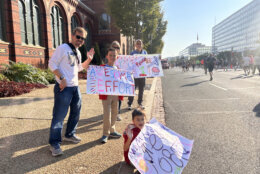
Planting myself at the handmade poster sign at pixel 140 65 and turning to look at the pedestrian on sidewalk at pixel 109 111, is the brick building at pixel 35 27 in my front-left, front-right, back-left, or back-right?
back-right

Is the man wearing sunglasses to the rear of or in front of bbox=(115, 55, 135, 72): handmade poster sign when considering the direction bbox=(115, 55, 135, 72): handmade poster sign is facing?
in front

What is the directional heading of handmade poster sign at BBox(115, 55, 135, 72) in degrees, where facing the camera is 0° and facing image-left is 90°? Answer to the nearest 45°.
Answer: approximately 0°

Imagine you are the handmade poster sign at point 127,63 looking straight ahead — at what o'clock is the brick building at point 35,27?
The brick building is roughly at 5 o'clock from the handmade poster sign.

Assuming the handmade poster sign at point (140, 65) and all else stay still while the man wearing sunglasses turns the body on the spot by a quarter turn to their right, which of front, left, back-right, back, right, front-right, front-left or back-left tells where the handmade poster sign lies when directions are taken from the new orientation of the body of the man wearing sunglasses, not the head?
back

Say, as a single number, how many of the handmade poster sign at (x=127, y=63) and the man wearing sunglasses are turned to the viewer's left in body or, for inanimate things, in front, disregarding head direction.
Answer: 0

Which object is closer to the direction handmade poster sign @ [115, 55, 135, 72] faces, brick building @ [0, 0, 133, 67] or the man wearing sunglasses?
the man wearing sunglasses

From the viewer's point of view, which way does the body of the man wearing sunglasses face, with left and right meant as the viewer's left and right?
facing the viewer and to the right of the viewer

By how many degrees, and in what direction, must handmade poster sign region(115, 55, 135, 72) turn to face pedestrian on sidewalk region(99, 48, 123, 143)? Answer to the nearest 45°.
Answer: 0° — it already faces them

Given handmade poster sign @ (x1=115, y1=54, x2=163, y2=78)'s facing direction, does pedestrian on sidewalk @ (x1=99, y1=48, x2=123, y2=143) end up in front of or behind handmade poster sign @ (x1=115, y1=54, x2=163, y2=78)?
in front
